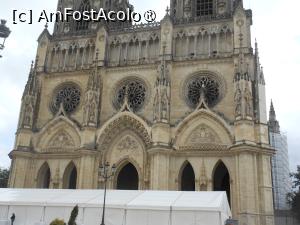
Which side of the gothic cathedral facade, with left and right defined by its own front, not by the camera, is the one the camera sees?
front
